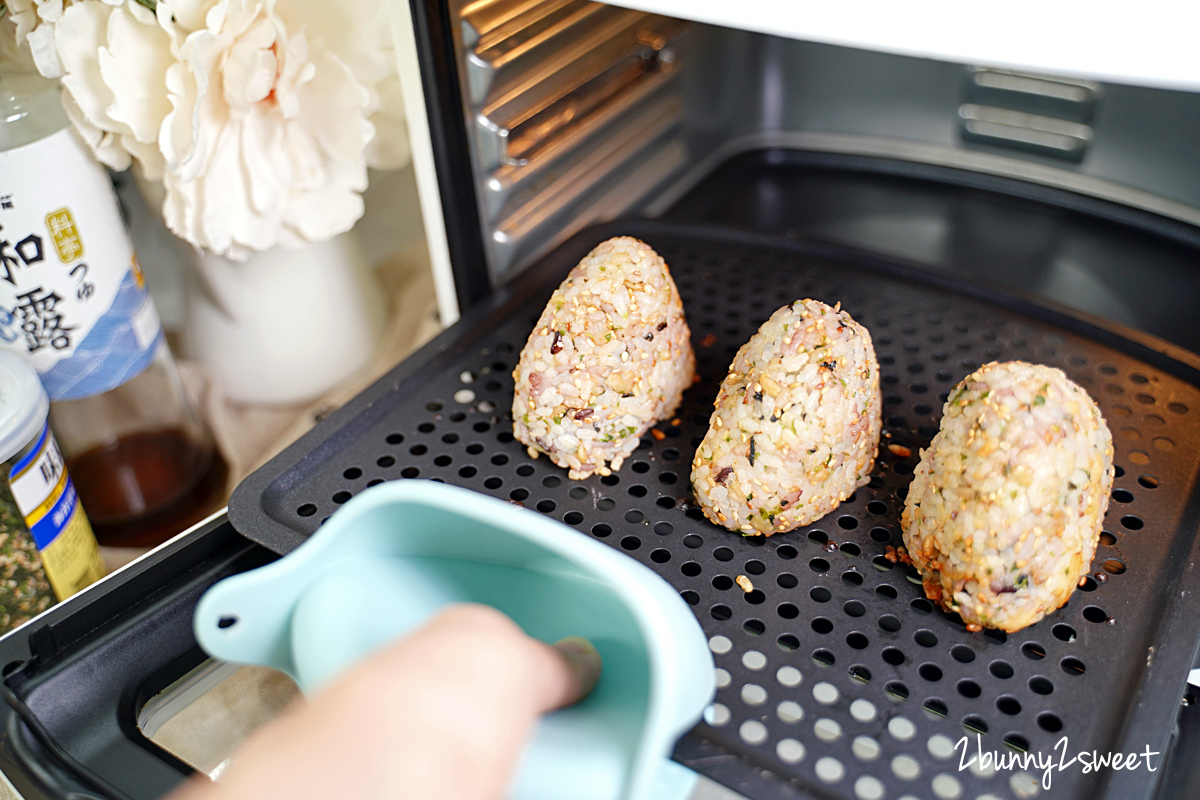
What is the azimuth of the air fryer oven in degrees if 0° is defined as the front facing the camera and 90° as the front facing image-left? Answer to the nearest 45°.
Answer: approximately 45°
